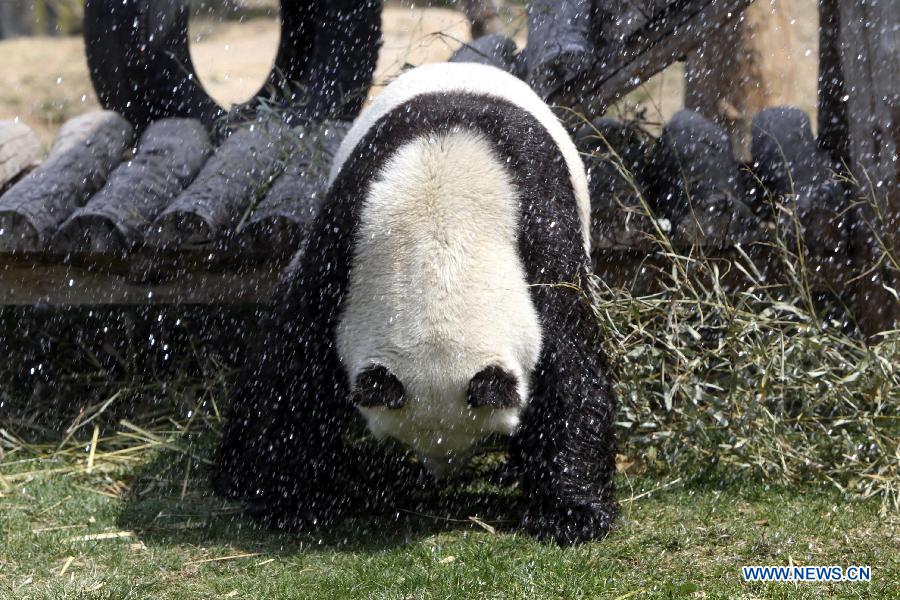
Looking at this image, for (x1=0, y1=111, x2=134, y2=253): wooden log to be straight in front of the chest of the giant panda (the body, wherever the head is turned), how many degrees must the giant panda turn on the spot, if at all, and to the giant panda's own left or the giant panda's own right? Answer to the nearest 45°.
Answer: approximately 135° to the giant panda's own right

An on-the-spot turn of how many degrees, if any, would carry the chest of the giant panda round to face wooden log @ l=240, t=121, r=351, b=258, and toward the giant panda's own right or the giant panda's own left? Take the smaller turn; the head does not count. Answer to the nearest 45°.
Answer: approximately 135° to the giant panda's own right

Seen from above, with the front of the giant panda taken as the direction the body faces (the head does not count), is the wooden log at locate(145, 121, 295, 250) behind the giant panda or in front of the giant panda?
behind

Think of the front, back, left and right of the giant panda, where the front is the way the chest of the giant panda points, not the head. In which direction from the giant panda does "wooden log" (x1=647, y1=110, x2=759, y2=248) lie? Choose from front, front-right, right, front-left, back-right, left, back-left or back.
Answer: back-left

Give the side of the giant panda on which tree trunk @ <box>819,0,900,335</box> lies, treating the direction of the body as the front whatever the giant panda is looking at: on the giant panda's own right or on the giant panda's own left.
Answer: on the giant panda's own left

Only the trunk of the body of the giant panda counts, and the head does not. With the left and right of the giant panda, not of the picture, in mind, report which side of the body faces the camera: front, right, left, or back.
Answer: front

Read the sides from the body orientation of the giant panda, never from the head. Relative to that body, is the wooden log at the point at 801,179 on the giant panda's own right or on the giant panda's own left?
on the giant panda's own left

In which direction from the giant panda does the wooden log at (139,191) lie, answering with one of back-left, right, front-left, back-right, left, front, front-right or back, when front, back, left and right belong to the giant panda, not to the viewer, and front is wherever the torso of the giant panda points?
back-right
